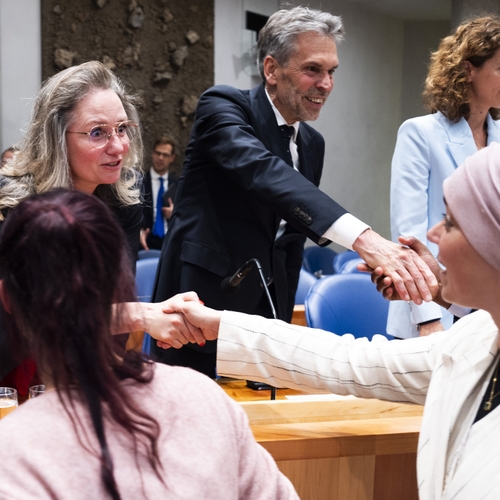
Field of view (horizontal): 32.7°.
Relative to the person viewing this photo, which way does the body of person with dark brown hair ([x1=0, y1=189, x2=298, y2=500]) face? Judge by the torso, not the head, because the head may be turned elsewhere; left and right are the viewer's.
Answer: facing away from the viewer

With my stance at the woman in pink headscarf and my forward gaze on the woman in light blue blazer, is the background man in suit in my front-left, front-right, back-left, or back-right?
front-left

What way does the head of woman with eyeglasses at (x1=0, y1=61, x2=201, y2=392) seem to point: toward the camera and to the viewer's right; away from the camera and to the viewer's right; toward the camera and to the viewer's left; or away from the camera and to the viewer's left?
toward the camera and to the viewer's right

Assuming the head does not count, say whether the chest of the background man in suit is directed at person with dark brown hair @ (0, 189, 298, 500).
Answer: yes

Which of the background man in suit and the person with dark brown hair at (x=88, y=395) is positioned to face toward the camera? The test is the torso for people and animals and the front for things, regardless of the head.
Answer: the background man in suit

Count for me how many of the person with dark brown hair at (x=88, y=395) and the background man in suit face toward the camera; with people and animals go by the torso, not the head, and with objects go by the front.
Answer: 1

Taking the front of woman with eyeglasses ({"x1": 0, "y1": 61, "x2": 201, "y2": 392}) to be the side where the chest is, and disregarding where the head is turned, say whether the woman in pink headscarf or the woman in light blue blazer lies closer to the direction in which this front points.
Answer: the woman in pink headscarf

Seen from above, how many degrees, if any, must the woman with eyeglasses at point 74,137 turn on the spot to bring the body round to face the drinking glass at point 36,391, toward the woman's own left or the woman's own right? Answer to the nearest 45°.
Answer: approximately 45° to the woman's own right

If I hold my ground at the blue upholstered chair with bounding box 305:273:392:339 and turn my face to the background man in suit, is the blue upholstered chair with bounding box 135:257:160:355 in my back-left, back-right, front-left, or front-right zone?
front-left

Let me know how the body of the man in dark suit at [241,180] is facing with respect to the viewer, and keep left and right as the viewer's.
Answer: facing the viewer and to the right of the viewer

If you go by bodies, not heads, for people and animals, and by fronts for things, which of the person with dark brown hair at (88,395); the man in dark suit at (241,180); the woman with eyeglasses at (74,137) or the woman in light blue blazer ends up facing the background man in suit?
the person with dark brown hair

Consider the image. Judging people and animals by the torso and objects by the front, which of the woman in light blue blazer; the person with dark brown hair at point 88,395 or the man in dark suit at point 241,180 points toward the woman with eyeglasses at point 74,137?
the person with dark brown hair

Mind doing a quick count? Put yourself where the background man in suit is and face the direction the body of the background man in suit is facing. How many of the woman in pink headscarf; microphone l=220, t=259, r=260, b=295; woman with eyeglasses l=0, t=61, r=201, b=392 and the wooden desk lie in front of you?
4

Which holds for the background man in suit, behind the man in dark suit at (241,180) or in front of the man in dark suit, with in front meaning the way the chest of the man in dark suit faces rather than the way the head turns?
behind

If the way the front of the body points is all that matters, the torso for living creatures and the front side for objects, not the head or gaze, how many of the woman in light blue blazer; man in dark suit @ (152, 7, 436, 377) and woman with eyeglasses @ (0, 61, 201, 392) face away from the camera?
0

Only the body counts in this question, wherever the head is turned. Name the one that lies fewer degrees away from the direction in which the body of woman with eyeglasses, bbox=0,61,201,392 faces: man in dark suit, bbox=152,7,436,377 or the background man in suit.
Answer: the man in dark suit

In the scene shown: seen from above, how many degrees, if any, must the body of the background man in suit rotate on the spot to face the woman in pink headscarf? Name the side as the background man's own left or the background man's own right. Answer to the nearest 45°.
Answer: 0° — they already face them

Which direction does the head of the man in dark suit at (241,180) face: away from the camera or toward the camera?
toward the camera
